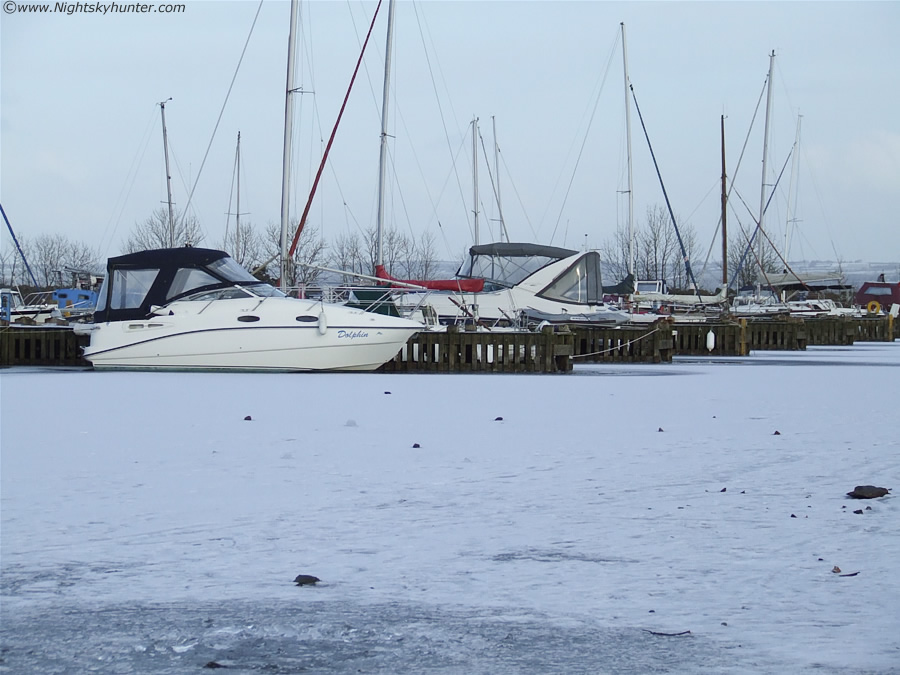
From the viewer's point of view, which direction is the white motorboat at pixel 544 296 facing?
to the viewer's left

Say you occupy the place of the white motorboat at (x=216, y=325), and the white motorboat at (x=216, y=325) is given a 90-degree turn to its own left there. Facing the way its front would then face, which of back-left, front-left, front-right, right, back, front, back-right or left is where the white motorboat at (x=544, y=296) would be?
front-right

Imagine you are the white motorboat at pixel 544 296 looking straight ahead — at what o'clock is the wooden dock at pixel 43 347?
The wooden dock is roughly at 11 o'clock from the white motorboat.

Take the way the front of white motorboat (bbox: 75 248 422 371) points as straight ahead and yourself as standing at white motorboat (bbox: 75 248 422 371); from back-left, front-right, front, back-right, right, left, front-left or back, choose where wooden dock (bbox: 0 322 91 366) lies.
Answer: back-left

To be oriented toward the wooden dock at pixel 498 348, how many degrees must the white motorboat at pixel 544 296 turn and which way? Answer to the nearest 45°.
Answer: approximately 90° to its left

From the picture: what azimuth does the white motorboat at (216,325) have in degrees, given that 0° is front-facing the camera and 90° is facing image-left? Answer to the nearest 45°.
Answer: approximately 270°
